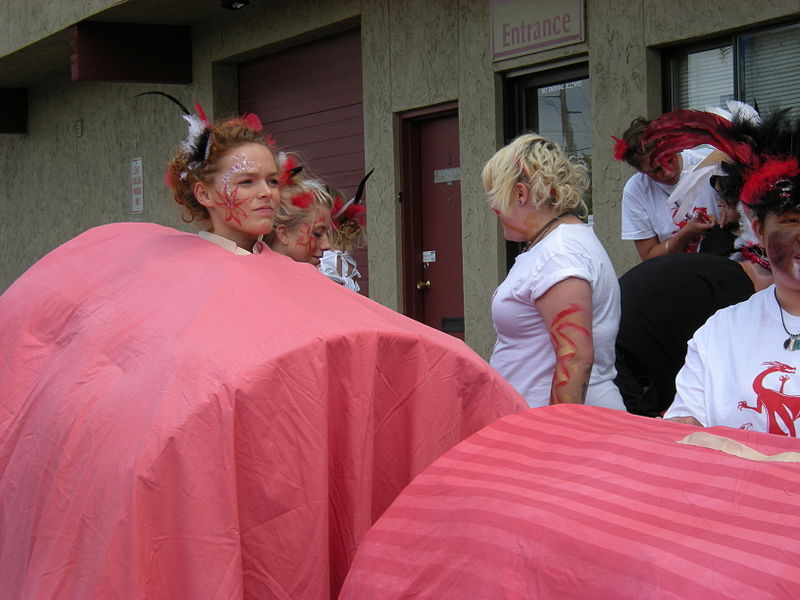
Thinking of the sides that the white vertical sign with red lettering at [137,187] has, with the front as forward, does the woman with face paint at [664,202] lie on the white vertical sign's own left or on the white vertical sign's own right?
on the white vertical sign's own left

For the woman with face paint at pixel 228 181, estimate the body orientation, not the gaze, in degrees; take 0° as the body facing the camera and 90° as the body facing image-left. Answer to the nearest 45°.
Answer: approximately 315°

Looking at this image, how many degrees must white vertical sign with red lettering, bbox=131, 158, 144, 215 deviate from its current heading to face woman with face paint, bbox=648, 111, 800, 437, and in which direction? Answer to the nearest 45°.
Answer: approximately 45° to its left

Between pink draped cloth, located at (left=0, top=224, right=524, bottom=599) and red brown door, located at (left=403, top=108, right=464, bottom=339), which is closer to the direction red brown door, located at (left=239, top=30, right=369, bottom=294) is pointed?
the pink draped cloth

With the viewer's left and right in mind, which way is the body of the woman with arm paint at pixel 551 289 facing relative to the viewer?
facing to the left of the viewer

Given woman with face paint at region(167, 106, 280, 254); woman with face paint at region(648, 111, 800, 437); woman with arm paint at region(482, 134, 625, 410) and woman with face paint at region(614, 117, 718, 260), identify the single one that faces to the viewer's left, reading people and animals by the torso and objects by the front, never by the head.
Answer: woman with arm paint at region(482, 134, 625, 410)

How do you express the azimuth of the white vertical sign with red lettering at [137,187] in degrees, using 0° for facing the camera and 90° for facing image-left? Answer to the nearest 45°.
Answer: approximately 45°
